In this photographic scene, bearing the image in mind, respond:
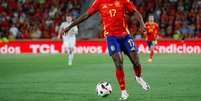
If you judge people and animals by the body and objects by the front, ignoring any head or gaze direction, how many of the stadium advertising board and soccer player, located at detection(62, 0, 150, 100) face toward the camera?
2

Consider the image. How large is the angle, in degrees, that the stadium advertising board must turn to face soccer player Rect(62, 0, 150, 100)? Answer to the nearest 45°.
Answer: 0° — it already faces them

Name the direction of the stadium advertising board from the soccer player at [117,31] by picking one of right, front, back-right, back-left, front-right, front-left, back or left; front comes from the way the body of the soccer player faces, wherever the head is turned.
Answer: back

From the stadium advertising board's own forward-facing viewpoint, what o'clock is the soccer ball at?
The soccer ball is roughly at 12 o'clock from the stadium advertising board.

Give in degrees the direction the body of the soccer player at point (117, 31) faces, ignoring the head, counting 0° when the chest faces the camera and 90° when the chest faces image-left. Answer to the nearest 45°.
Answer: approximately 0°
